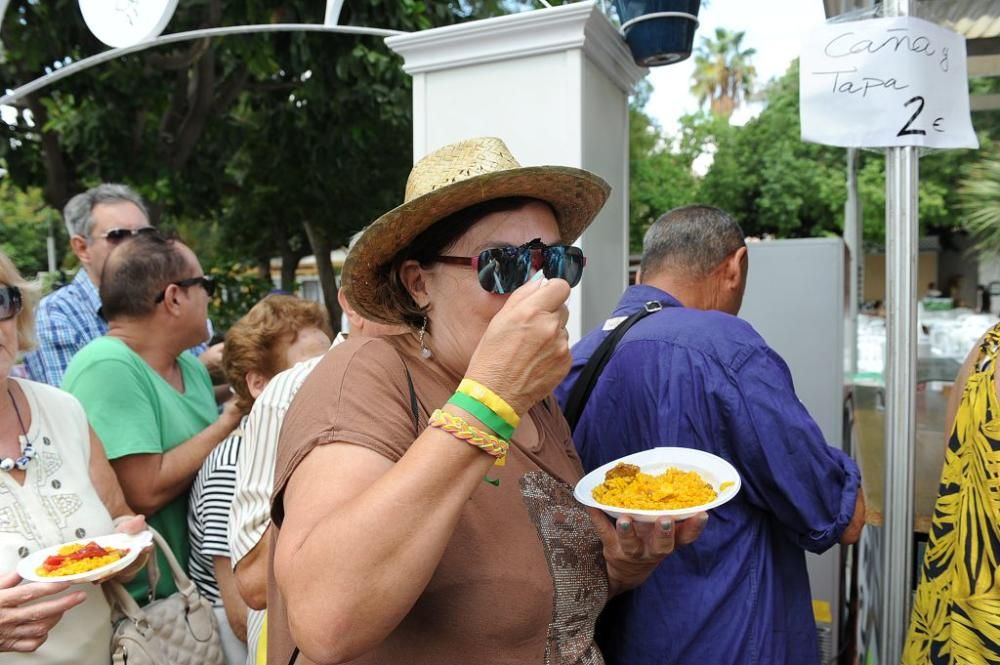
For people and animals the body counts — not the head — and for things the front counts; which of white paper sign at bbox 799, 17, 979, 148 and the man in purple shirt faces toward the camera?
the white paper sign

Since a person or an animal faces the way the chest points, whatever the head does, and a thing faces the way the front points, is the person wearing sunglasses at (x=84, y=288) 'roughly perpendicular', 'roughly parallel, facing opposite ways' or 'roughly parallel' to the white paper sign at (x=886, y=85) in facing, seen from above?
roughly perpendicular

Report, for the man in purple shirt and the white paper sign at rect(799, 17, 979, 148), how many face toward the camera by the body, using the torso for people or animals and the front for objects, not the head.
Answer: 1

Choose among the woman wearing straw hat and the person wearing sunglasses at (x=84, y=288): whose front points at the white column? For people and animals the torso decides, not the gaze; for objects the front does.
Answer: the person wearing sunglasses

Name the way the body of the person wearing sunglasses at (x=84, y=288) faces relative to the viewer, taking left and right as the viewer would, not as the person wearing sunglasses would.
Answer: facing the viewer and to the right of the viewer

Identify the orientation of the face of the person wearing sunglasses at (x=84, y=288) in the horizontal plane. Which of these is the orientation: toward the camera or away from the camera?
toward the camera

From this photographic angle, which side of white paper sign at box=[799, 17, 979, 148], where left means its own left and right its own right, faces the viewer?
front

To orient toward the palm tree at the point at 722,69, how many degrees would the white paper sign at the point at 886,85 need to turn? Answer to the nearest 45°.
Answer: approximately 180°

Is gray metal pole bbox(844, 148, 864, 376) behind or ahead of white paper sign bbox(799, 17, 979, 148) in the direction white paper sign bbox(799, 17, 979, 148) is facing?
behind

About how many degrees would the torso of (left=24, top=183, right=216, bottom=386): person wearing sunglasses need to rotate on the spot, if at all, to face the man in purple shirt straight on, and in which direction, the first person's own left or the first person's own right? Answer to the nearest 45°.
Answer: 0° — they already face them

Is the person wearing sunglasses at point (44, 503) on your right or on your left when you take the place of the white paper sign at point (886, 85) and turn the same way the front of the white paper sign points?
on your right

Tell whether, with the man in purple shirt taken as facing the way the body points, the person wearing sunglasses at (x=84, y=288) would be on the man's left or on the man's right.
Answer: on the man's left

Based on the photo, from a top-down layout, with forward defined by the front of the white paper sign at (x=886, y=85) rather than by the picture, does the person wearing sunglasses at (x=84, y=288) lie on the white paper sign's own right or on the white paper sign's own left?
on the white paper sign's own right
